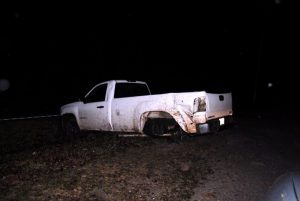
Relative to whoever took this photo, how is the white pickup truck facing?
facing away from the viewer and to the left of the viewer
